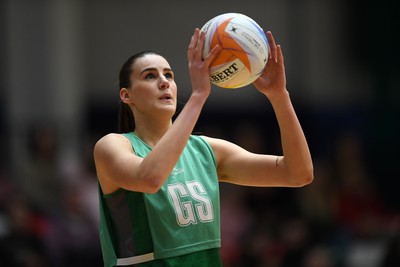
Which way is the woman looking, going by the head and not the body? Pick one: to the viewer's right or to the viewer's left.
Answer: to the viewer's right

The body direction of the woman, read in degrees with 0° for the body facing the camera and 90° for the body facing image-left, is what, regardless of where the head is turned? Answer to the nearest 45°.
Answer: approximately 315°
